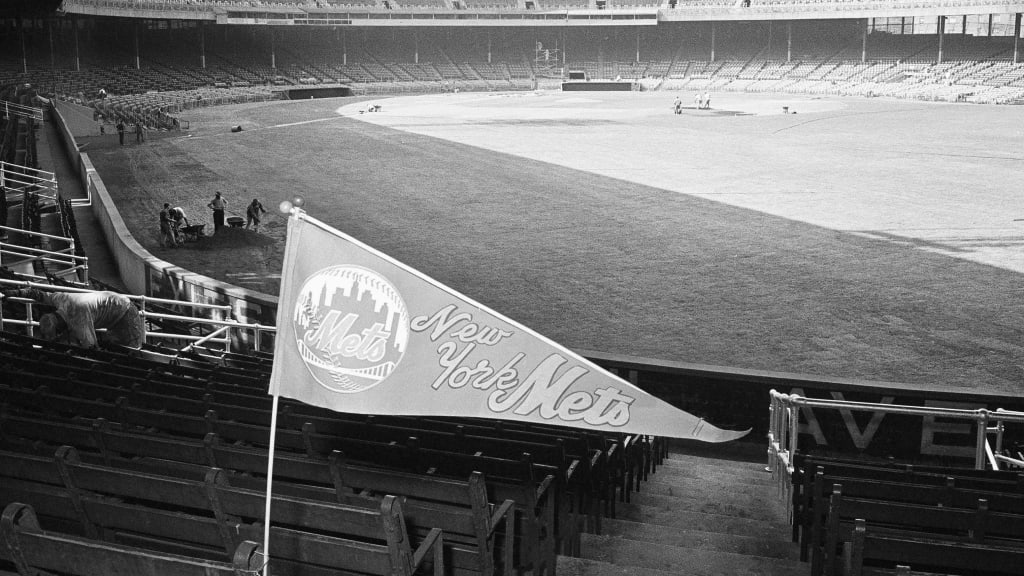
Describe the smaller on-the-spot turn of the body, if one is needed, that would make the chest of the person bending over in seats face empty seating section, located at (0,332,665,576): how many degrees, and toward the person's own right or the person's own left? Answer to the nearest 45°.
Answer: approximately 90° to the person's own left

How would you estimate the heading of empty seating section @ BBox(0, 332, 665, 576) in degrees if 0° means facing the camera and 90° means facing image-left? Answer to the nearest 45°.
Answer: approximately 225°

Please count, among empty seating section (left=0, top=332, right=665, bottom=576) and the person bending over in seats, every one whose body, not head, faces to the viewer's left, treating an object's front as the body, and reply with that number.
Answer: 1

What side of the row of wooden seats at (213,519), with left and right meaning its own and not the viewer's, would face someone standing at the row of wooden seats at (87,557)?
back

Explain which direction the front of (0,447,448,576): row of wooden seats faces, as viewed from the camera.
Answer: facing away from the viewer and to the right of the viewer

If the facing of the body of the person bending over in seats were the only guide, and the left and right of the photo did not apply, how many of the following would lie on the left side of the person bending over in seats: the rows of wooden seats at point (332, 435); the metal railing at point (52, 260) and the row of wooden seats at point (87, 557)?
2

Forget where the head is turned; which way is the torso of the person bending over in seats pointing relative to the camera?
to the viewer's left

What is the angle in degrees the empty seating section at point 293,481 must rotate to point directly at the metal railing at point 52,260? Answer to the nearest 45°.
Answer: approximately 45° to its left

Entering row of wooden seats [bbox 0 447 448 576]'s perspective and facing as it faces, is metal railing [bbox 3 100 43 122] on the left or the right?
on its left

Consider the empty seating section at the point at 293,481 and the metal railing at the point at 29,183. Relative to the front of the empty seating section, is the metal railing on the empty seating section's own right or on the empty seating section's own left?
on the empty seating section's own left

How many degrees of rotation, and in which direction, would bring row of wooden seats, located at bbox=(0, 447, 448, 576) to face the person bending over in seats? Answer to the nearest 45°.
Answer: approximately 45° to its left
